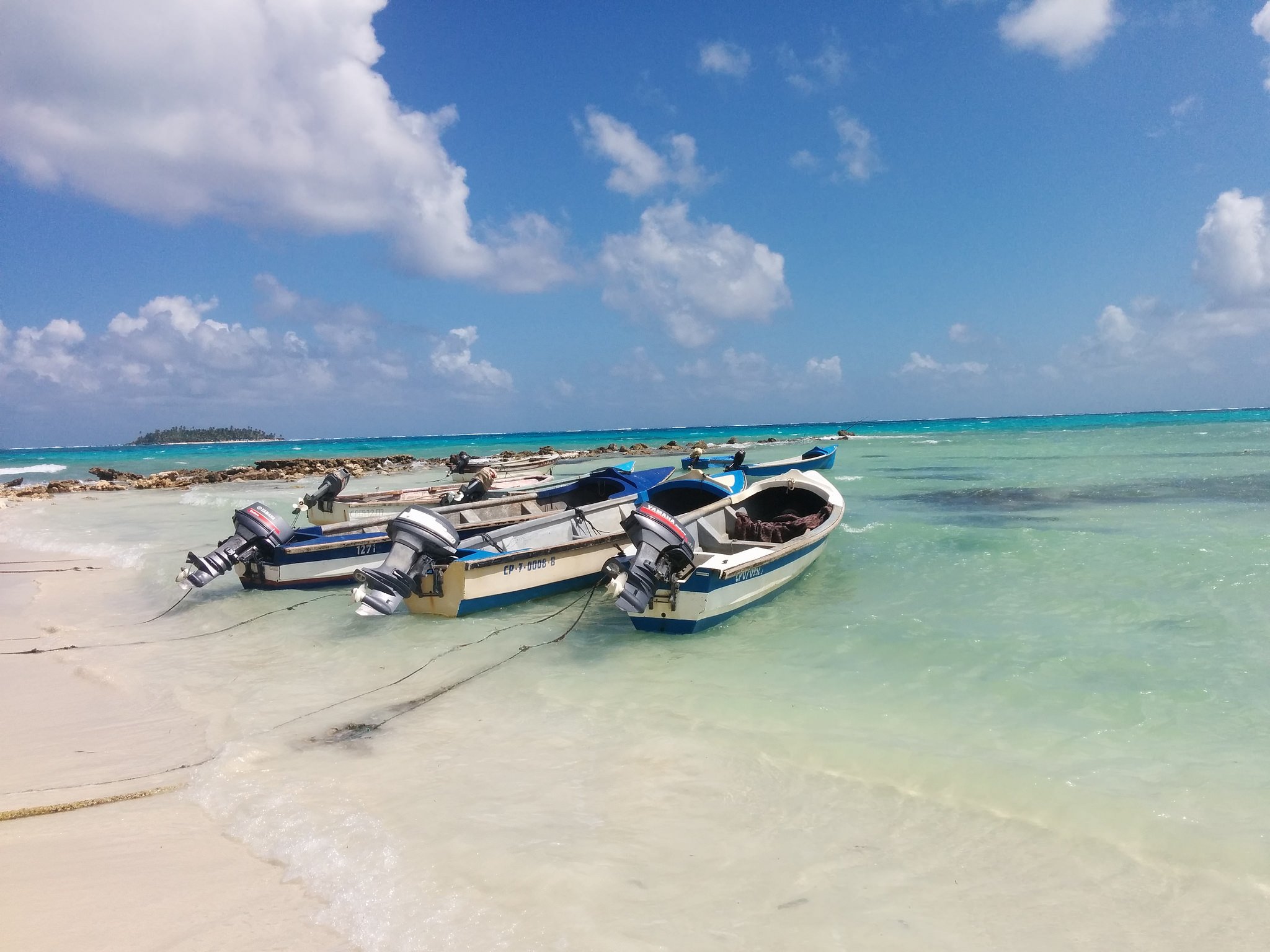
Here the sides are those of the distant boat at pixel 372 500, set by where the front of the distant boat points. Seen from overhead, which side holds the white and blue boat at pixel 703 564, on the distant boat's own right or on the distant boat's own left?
on the distant boat's own right

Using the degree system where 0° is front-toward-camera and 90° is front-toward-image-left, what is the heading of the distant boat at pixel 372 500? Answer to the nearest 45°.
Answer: approximately 225°

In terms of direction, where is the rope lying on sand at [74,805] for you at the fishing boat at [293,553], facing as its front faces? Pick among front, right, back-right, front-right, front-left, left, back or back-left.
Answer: back-right

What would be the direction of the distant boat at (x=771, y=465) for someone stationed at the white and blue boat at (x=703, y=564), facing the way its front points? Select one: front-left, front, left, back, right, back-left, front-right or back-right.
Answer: front-left

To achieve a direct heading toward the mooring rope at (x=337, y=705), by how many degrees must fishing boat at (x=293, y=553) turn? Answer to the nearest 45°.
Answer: approximately 135° to its right

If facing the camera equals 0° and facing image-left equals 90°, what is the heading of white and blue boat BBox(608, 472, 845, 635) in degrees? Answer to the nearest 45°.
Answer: approximately 225°

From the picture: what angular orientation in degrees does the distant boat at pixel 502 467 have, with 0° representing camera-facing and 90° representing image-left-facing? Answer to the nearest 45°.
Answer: approximately 225°

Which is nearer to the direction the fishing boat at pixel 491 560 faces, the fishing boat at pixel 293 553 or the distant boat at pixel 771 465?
the distant boat

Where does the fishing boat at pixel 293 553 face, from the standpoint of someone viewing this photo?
facing away from the viewer and to the right of the viewer

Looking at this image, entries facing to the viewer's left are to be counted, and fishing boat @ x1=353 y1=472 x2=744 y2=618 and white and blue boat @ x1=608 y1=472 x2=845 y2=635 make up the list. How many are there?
0

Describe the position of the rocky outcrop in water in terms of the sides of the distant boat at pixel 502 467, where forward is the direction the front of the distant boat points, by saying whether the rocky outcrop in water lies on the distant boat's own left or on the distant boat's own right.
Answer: on the distant boat's own left

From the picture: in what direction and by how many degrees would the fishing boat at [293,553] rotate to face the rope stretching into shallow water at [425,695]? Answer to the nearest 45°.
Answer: approximately 135° to its right

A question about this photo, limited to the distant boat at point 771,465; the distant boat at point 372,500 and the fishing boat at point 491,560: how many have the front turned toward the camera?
0

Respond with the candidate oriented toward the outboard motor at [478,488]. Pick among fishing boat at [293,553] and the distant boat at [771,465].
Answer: the fishing boat

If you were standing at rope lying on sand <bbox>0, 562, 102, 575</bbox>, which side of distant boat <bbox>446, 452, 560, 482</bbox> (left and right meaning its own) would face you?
right

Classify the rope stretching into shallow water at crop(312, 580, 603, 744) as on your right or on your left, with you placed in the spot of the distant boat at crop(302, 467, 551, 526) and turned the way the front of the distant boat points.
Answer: on your right
